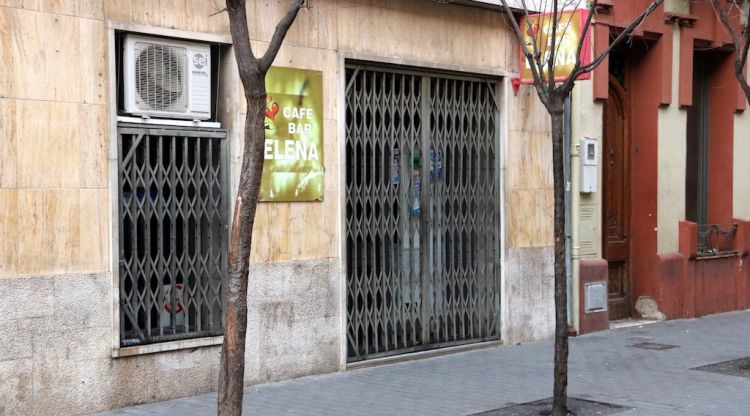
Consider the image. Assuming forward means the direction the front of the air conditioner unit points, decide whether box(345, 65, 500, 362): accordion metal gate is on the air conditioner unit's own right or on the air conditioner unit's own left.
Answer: on the air conditioner unit's own left

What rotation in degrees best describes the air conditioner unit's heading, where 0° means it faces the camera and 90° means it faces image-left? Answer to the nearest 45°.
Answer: approximately 315°

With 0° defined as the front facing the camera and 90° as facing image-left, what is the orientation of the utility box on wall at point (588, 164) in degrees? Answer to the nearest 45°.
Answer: approximately 315°

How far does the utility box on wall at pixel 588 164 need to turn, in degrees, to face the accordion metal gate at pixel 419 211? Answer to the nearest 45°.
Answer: approximately 90° to its right

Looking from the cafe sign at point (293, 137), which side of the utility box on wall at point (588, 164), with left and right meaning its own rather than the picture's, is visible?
right

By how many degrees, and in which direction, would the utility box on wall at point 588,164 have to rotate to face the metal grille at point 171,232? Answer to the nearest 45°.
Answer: approximately 90° to its right

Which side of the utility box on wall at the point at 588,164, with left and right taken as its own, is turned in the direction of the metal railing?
left
